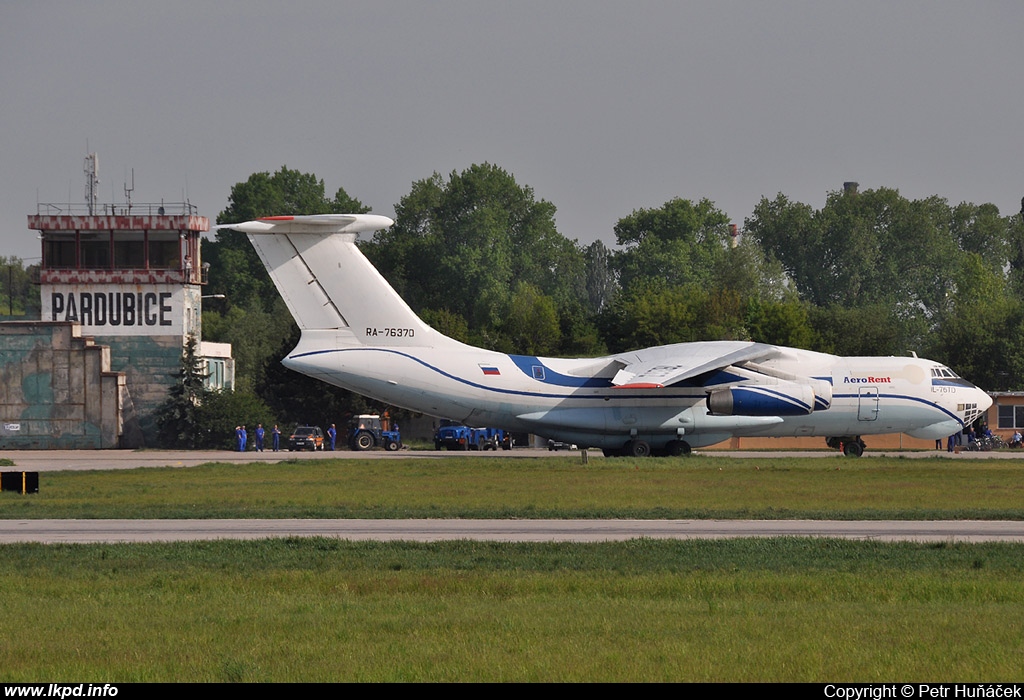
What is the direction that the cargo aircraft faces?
to the viewer's right
